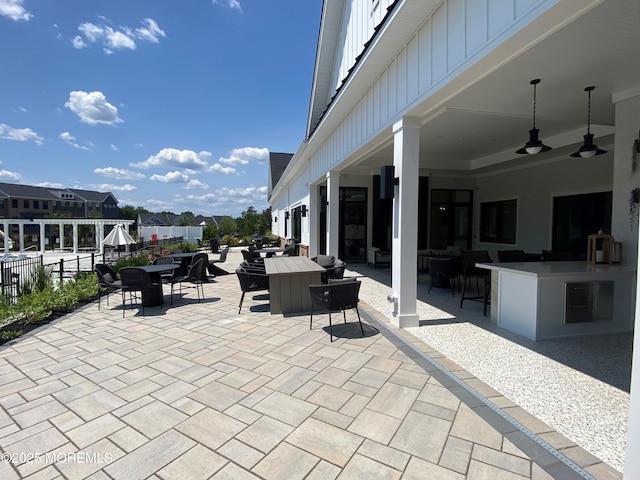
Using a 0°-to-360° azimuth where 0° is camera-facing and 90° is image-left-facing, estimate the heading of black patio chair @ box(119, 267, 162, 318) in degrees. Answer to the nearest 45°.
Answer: approximately 225°

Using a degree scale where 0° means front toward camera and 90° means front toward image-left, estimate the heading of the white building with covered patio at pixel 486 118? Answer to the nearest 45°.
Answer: approximately 45°

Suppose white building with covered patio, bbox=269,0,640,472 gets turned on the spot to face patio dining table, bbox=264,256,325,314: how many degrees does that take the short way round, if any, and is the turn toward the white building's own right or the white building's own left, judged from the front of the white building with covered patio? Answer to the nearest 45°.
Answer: approximately 45° to the white building's own right

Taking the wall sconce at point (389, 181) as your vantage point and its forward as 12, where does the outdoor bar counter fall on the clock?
The outdoor bar counter is roughly at 6 o'clock from the wall sconce.

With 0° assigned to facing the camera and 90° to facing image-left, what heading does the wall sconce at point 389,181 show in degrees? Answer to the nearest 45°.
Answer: approximately 90°

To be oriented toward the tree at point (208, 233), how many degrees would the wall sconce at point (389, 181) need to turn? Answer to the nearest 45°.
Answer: approximately 45° to its right

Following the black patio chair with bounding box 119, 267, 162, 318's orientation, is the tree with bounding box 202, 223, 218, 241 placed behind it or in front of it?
in front

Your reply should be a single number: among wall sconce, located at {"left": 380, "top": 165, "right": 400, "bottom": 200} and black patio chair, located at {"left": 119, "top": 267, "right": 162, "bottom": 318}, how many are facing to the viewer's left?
1
